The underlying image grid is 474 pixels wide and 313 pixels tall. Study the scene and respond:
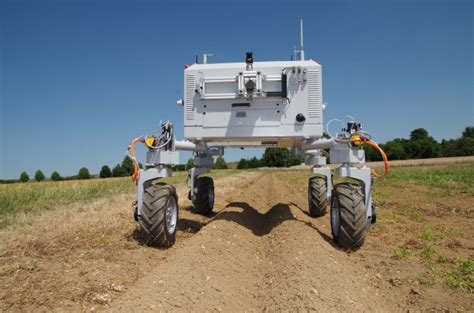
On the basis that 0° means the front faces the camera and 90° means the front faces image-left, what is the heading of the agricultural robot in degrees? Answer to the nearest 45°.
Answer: approximately 0°
